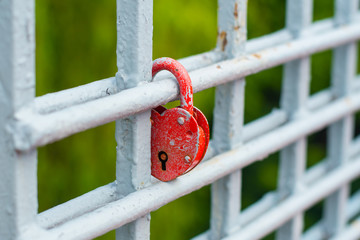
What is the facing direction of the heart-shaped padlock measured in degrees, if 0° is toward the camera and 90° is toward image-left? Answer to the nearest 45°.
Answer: approximately 45°
